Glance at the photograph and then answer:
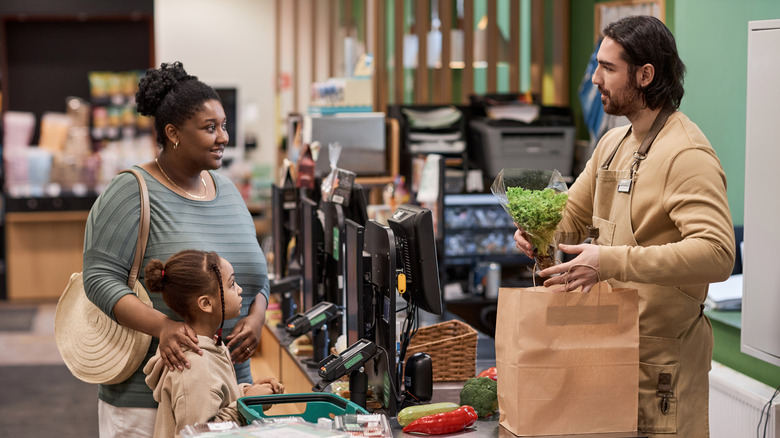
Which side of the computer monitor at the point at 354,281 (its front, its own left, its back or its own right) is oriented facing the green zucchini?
left

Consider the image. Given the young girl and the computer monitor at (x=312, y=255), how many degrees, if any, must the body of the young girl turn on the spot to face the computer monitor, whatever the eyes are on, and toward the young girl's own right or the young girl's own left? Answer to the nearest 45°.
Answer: approximately 90° to the young girl's own left

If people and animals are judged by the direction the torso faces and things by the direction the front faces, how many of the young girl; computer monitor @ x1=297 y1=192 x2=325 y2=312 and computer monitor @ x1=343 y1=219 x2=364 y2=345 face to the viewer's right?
1

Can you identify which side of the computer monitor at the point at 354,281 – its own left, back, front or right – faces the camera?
left

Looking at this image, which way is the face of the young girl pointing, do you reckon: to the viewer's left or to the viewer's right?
to the viewer's right

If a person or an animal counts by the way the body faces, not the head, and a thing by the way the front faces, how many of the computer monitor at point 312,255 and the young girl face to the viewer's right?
1

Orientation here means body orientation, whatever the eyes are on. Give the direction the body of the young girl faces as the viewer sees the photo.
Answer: to the viewer's right

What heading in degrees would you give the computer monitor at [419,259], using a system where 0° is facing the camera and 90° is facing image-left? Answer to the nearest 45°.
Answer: approximately 225°

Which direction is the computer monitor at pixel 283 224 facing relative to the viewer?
to the viewer's left
